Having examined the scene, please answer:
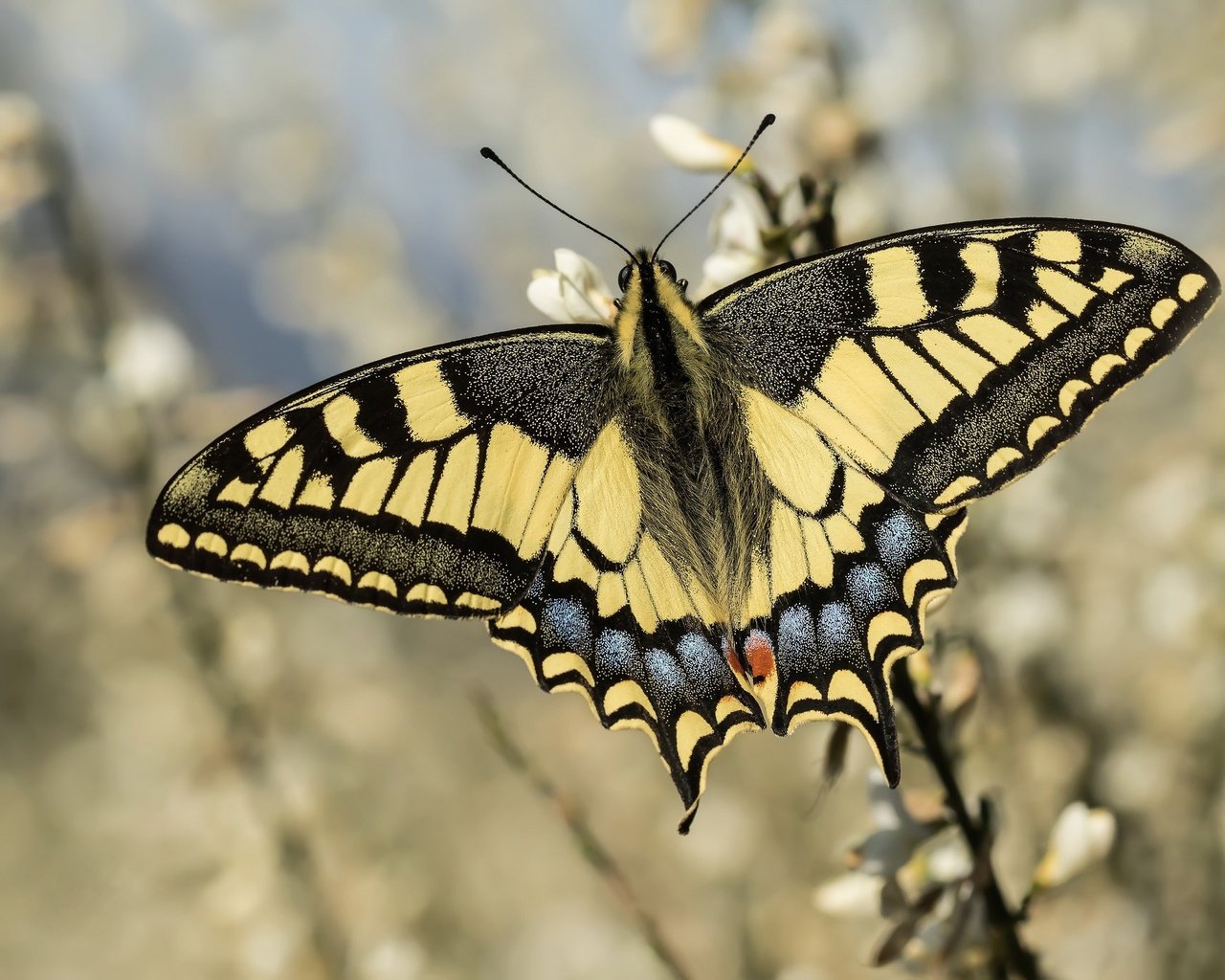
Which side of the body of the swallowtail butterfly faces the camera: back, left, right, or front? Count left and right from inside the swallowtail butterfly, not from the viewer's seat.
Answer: back
